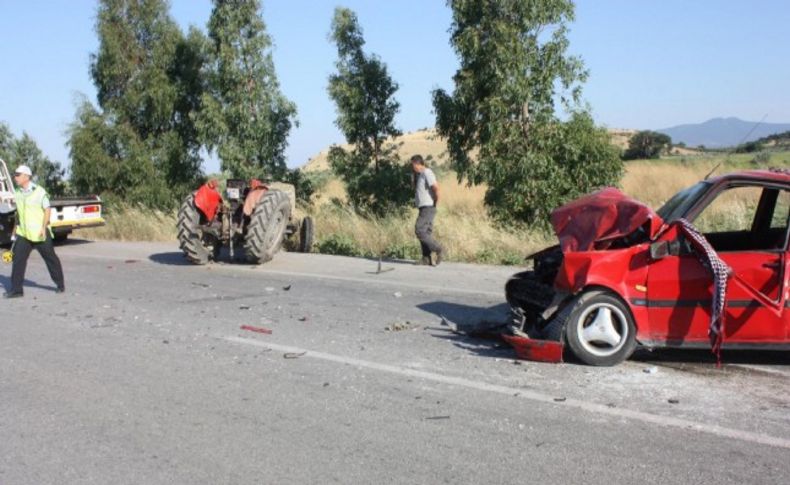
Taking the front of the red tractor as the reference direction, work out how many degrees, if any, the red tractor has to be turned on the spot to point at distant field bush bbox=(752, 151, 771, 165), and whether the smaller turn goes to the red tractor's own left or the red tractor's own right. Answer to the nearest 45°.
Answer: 0° — it already faces it

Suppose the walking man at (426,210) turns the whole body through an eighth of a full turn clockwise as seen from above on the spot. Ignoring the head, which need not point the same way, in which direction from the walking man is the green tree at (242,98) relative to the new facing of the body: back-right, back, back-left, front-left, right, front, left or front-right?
front

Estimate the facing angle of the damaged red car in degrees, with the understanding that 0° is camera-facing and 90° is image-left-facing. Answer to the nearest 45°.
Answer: approximately 90°

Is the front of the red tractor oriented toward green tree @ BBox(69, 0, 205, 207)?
no

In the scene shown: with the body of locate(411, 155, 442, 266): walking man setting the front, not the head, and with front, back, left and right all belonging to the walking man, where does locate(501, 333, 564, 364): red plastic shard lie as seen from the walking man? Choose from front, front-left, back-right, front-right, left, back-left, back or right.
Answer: left

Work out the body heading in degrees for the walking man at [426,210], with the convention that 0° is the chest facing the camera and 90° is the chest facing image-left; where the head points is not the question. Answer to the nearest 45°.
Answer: approximately 90°

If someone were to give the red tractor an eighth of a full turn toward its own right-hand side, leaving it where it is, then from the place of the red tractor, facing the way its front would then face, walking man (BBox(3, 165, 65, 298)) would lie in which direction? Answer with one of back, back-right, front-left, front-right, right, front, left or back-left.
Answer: back-right

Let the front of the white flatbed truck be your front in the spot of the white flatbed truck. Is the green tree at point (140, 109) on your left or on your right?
on your right

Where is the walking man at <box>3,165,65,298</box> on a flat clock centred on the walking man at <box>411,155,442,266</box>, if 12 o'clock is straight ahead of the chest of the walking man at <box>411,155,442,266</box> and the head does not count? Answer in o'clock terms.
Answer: the walking man at <box>3,165,65,298</box> is roughly at 11 o'clock from the walking man at <box>411,155,442,266</box>.

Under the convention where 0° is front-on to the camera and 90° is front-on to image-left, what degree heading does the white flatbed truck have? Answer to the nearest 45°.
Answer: approximately 90°

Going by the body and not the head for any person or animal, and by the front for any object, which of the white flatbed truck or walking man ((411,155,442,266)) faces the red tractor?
the walking man

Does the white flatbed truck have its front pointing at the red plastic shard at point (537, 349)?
no

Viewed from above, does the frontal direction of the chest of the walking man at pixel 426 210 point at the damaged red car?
no

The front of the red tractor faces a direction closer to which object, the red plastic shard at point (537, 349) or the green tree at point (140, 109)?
the green tree

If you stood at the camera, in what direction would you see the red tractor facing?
facing away from the viewer and to the right of the viewer

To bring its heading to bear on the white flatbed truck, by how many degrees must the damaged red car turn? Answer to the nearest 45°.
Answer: approximately 45° to its right

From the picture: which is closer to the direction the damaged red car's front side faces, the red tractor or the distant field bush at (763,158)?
the red tractor
